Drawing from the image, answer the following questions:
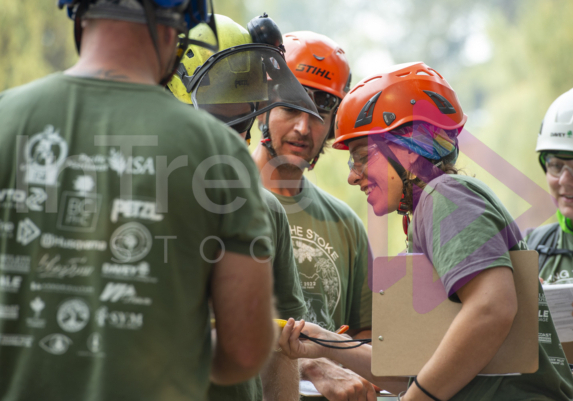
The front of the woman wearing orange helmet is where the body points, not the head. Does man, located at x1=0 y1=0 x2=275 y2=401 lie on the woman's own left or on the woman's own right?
on the woman's own left

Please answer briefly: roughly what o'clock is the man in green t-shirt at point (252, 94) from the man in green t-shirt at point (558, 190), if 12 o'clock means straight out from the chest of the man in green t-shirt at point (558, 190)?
the man in green t-shirt at point (252, 94) is roughly at 1 o'clock from the man in green t-shirt at point (558, 190).

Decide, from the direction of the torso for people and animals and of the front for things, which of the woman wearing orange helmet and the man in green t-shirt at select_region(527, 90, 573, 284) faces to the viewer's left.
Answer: the woman wearing orange helmet

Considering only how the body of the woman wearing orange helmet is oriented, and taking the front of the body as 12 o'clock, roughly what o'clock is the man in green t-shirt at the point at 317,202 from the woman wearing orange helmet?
The man in green t-shirt is roughly at 2 o'clock from the woman wearing orange helmet.

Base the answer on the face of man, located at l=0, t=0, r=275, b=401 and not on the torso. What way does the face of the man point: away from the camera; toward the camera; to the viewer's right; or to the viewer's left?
away from the camera

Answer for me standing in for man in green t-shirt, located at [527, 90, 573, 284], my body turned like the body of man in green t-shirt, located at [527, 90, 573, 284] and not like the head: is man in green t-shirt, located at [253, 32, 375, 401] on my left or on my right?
on my right

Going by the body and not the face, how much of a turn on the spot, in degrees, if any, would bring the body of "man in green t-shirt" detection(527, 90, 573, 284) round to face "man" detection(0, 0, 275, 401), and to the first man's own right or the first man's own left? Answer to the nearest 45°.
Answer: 0° — they already face them

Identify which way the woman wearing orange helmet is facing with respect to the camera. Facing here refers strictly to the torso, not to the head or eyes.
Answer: to the viewer's left

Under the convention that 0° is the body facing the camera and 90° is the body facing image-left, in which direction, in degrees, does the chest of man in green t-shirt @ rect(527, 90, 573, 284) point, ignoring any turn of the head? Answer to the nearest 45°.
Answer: approximately 0°
